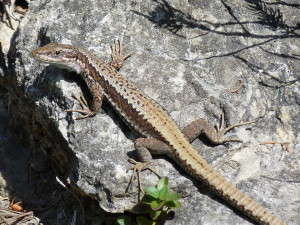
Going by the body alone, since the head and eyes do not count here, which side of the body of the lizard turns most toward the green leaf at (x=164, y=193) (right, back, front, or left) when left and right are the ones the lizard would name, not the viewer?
back

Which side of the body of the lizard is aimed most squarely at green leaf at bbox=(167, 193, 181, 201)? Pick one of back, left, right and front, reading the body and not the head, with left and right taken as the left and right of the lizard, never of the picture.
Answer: back

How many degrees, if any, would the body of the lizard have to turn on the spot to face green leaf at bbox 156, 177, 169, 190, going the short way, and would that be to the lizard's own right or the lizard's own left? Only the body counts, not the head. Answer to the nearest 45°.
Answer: approximately 180°

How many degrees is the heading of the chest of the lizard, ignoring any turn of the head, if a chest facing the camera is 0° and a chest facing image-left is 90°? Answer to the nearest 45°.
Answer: approximately 135°

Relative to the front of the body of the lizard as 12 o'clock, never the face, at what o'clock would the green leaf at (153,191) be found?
The green leaf is roughly at 7 o'clock from the lizard.
